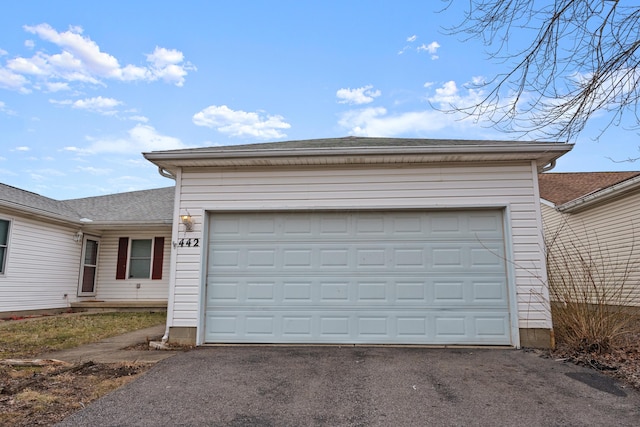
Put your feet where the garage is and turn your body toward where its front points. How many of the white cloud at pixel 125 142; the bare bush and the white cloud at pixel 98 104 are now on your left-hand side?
1

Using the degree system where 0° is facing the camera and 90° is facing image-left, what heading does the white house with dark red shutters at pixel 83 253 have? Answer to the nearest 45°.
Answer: approximately 0°

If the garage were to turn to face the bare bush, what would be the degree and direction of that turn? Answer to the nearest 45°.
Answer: approximately 90° to its left

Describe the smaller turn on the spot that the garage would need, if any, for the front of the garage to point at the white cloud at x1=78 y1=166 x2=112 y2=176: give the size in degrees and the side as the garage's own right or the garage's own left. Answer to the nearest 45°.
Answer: approximately 135° to the garage's own right

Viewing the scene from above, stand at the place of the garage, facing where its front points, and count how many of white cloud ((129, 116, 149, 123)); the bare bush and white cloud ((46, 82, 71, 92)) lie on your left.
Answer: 1

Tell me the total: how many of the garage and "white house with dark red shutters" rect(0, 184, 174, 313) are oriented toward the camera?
2

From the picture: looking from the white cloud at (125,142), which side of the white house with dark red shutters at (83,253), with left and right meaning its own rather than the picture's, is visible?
back

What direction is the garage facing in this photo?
toward the camera
